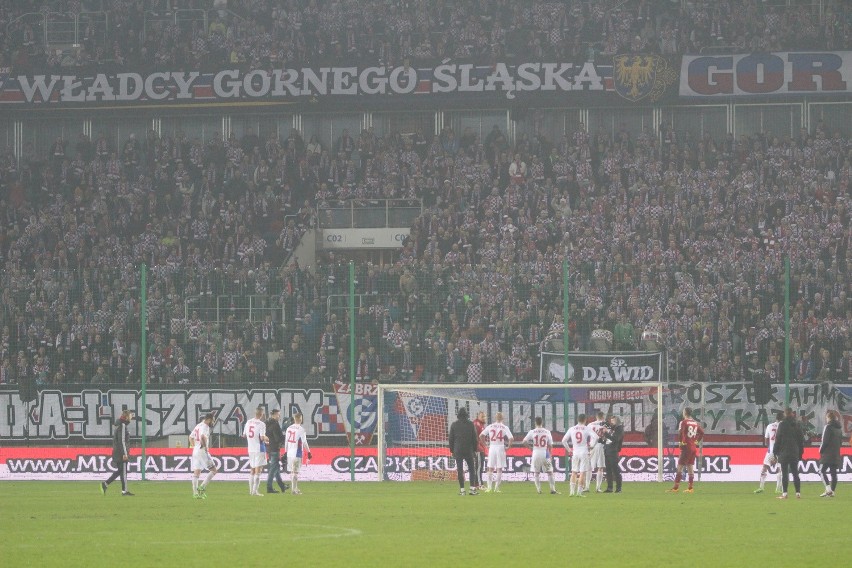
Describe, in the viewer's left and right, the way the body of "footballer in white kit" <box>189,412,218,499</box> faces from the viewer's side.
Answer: facing away from the viewer and to the right of the viewer

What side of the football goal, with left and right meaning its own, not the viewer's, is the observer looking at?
front

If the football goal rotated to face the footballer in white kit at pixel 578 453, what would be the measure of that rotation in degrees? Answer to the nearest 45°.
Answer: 0° — it already faces them

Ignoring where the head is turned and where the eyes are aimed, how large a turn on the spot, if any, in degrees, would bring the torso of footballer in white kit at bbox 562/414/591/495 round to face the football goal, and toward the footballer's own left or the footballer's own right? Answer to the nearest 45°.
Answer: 0° — they already face it

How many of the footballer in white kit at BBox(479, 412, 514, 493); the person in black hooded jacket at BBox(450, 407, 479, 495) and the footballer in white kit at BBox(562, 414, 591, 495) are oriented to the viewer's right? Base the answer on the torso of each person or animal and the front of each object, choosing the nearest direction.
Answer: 0

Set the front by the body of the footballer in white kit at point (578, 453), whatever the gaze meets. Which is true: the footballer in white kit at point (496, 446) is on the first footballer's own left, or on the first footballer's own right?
on the first footballer's own left

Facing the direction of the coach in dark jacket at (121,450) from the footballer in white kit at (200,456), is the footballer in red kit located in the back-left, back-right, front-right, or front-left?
back-right

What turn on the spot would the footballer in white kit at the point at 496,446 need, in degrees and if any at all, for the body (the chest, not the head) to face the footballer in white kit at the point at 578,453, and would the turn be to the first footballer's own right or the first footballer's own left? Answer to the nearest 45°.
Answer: approximately 135° to the first footballer's own right

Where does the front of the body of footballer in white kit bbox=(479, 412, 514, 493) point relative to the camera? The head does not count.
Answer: away from the camera

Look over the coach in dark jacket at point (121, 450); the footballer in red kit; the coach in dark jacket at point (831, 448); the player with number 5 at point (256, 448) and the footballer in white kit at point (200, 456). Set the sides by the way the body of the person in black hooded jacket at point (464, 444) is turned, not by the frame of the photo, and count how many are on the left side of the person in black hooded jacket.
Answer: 3

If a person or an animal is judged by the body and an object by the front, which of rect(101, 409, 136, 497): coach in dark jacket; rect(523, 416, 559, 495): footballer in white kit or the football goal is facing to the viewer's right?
the coach in dark jacket

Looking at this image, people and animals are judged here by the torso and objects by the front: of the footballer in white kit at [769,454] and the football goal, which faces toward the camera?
the football goal

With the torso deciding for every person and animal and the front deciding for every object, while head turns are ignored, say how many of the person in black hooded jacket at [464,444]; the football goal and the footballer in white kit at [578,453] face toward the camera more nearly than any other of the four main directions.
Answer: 1

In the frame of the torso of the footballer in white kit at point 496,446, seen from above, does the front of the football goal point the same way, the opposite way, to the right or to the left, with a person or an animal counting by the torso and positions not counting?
the opposite way

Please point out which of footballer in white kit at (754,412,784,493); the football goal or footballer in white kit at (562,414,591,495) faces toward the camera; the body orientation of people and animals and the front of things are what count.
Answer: the football goal

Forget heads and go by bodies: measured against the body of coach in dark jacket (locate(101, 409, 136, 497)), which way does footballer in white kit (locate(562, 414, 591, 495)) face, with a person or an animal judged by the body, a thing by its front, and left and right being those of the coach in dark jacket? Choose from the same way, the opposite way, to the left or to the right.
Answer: to the left

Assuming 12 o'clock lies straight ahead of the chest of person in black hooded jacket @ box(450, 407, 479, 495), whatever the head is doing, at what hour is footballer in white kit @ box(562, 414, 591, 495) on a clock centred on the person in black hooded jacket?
The footballer in white kit is roughly at 3 o'clock from the person in black hooded jacket.

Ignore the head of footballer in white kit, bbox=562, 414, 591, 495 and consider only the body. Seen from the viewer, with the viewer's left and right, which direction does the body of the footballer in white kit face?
facing away from the viewer

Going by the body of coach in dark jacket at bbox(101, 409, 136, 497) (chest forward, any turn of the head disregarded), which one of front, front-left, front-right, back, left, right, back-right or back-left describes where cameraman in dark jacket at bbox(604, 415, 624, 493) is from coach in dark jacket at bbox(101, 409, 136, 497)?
front
